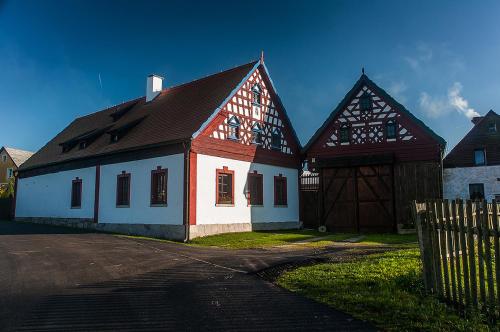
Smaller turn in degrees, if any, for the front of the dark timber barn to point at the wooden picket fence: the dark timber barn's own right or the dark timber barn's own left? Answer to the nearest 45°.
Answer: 0° — it already faces it

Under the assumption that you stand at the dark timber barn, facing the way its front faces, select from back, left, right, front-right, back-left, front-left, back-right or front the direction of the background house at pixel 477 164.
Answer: back-left

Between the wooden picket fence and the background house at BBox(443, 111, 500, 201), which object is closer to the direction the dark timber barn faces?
the wooden picket fence

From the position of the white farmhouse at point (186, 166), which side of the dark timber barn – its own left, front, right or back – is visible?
right

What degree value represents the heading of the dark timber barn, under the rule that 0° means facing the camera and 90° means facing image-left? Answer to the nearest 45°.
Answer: approximately 0°

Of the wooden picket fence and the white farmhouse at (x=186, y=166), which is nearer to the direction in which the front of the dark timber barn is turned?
the wooden picket fence
